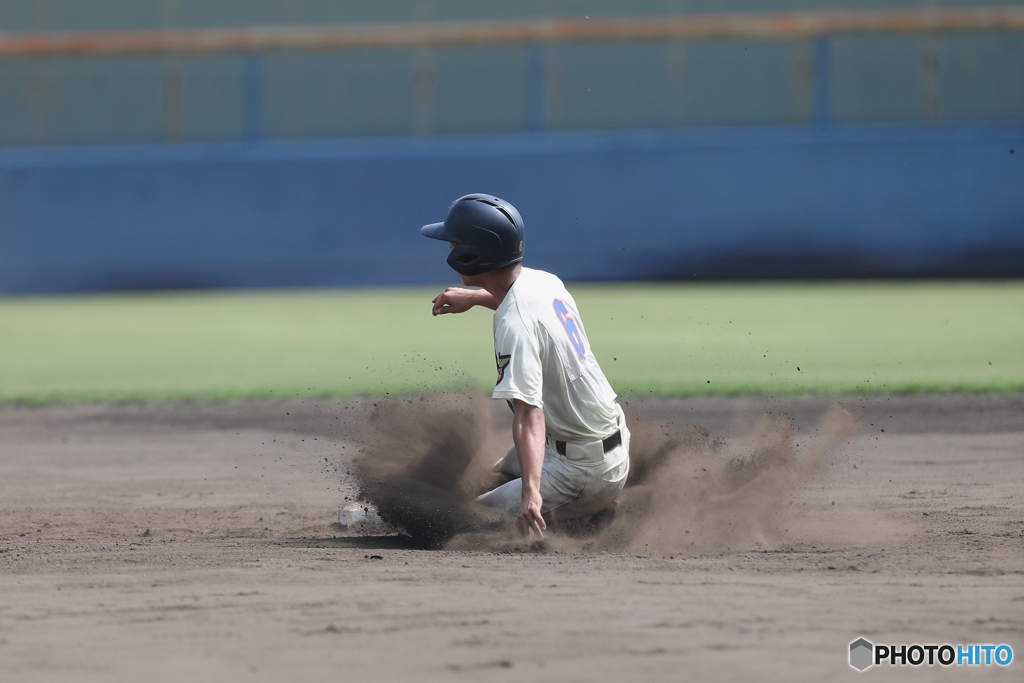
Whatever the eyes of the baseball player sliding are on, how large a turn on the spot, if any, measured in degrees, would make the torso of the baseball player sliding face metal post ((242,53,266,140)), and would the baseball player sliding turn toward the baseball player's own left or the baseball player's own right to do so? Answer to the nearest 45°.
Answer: approximately 45° to the baseball player's own right

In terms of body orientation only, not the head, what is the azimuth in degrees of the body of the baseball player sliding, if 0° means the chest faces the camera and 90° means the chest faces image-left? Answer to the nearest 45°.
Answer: approximately 135°

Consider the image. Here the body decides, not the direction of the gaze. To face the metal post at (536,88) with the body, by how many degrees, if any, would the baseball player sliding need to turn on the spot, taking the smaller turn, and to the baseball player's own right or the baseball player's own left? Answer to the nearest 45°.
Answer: approximately 45° to the baseball player's own right

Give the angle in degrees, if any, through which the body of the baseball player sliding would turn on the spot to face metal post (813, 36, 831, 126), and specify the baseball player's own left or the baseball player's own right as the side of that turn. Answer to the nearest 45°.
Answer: approximately 45° to the baseball player's own right
